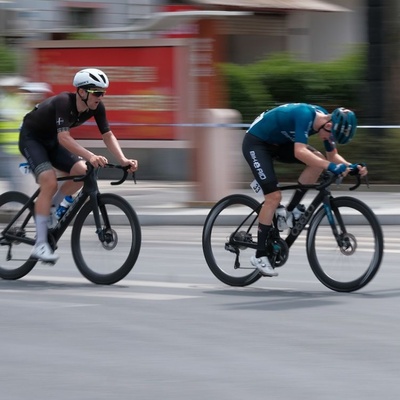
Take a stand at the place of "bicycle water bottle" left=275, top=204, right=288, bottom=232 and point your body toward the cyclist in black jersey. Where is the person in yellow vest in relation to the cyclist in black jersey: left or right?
right

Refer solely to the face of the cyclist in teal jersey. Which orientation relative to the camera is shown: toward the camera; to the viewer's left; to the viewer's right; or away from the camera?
to the viewer's right

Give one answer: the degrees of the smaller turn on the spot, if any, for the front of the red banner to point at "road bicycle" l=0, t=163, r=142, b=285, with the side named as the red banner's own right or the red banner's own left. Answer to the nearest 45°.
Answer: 0° — it already faces it

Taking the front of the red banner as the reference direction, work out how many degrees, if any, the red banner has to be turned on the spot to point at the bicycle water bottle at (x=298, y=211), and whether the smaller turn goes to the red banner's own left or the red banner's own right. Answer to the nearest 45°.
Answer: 0° — it already faces it

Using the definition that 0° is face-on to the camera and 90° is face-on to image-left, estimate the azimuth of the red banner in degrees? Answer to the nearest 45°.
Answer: approximately 0°

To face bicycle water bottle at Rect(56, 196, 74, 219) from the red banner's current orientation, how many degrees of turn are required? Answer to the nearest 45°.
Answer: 0° — it already faces it

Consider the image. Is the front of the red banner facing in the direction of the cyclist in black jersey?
yes
